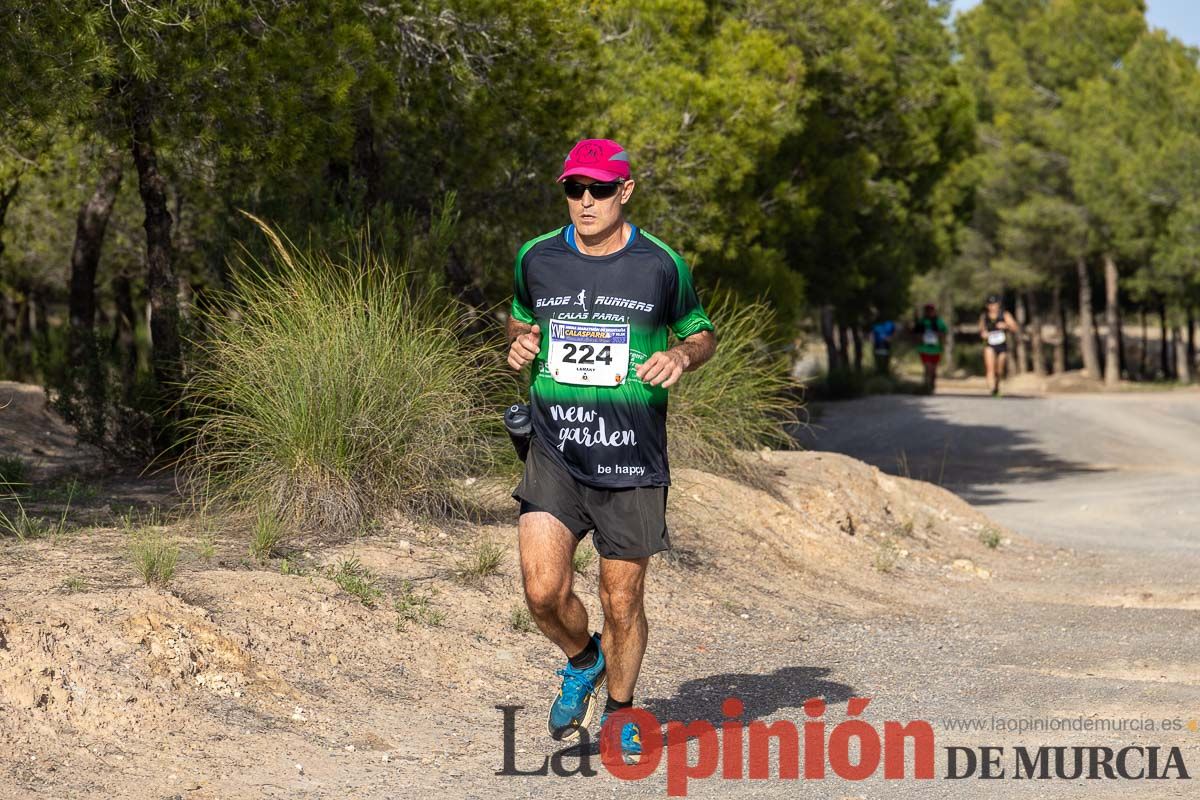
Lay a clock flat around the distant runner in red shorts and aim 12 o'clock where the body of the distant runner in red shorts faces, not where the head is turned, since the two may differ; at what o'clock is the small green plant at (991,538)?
The small green plant is roughly at 12 o'clock from the distant runner in red shorts.

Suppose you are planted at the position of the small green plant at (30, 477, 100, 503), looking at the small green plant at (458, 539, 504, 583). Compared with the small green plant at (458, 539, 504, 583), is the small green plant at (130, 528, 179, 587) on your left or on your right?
right

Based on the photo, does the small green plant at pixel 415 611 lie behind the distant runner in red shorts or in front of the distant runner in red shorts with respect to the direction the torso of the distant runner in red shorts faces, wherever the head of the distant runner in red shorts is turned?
in front

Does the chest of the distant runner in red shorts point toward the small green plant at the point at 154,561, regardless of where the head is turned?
yes

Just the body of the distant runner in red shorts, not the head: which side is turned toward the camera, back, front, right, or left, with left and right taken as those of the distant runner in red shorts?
front

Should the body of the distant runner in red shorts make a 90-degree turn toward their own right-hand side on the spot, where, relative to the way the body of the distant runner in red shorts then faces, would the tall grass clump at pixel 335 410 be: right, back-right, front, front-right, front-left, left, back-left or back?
left

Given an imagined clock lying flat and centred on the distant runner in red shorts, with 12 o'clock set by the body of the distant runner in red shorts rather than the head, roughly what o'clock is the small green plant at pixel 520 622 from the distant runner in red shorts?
The small green plant is roughly at 12 o'clock from the distant runner in red shorts.

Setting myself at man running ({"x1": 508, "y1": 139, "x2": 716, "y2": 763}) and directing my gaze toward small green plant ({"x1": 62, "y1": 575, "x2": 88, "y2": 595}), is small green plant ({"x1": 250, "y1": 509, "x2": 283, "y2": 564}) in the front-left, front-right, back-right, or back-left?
front-right

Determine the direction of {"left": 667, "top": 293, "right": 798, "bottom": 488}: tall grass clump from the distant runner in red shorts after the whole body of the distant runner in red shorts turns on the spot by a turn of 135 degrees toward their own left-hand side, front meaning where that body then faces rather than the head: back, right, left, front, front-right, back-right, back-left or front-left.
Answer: back-right

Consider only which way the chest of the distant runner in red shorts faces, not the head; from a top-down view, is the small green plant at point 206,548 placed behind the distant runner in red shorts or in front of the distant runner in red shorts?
in front

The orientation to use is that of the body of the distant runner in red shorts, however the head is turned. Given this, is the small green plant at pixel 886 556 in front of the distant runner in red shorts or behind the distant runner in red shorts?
in front

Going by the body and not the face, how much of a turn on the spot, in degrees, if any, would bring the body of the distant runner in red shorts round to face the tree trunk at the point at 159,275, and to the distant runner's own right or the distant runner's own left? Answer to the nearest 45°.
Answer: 0° — they already face it

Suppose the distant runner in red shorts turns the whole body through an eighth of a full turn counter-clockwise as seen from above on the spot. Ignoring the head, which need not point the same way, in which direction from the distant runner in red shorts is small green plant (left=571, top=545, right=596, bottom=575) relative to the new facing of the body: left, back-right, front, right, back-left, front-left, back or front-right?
front-right

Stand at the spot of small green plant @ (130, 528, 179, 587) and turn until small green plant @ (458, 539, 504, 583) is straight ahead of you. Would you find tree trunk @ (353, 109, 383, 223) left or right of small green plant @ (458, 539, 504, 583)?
left

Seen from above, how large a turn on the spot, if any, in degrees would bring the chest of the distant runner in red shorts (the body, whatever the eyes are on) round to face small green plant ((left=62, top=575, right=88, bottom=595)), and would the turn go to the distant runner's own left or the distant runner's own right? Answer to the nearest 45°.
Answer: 0° — they already face it
